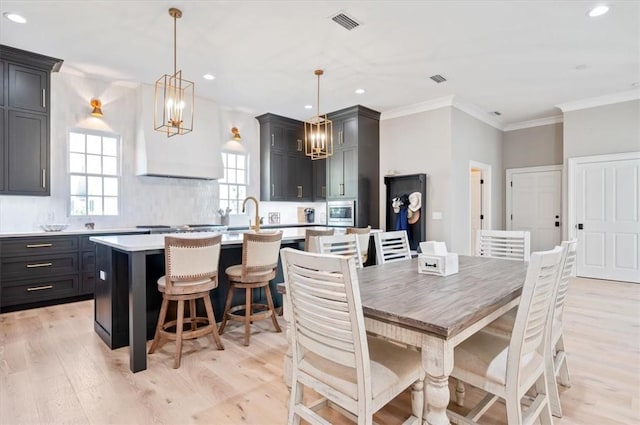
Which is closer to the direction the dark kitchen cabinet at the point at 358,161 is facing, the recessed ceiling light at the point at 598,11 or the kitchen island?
the kitchen island

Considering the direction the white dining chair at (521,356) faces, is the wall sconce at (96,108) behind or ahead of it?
ahead

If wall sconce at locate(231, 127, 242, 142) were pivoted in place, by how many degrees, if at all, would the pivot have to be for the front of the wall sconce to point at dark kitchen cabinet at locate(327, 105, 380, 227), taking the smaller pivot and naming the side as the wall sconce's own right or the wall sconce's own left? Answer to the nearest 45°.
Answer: approximately 45° to the wall sconce's own left

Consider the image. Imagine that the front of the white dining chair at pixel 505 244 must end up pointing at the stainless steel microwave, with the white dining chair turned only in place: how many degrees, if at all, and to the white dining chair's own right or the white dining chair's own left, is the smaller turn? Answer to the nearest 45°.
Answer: approximately 135° to the white dining chair's own right

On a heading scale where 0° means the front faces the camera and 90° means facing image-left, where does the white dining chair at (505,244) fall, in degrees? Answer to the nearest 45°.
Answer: approximately 0°

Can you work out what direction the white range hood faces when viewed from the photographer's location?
facing the viewer and to the right of the viewer

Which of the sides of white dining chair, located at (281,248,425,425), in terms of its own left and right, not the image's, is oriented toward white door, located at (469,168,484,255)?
front

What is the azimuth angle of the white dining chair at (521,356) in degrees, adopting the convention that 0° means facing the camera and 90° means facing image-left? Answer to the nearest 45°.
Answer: approximately 135°

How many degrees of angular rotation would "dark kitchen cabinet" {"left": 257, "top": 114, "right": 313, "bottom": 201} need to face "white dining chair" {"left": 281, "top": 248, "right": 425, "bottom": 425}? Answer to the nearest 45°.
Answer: approximately 45° to its right

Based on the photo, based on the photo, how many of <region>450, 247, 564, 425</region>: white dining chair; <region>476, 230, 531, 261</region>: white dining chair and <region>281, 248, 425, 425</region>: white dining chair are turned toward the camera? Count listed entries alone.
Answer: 1

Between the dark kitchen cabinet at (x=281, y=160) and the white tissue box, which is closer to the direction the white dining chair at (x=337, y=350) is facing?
the white tissue box

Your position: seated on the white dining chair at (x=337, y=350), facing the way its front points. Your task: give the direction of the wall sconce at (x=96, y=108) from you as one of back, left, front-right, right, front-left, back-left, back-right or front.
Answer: left
